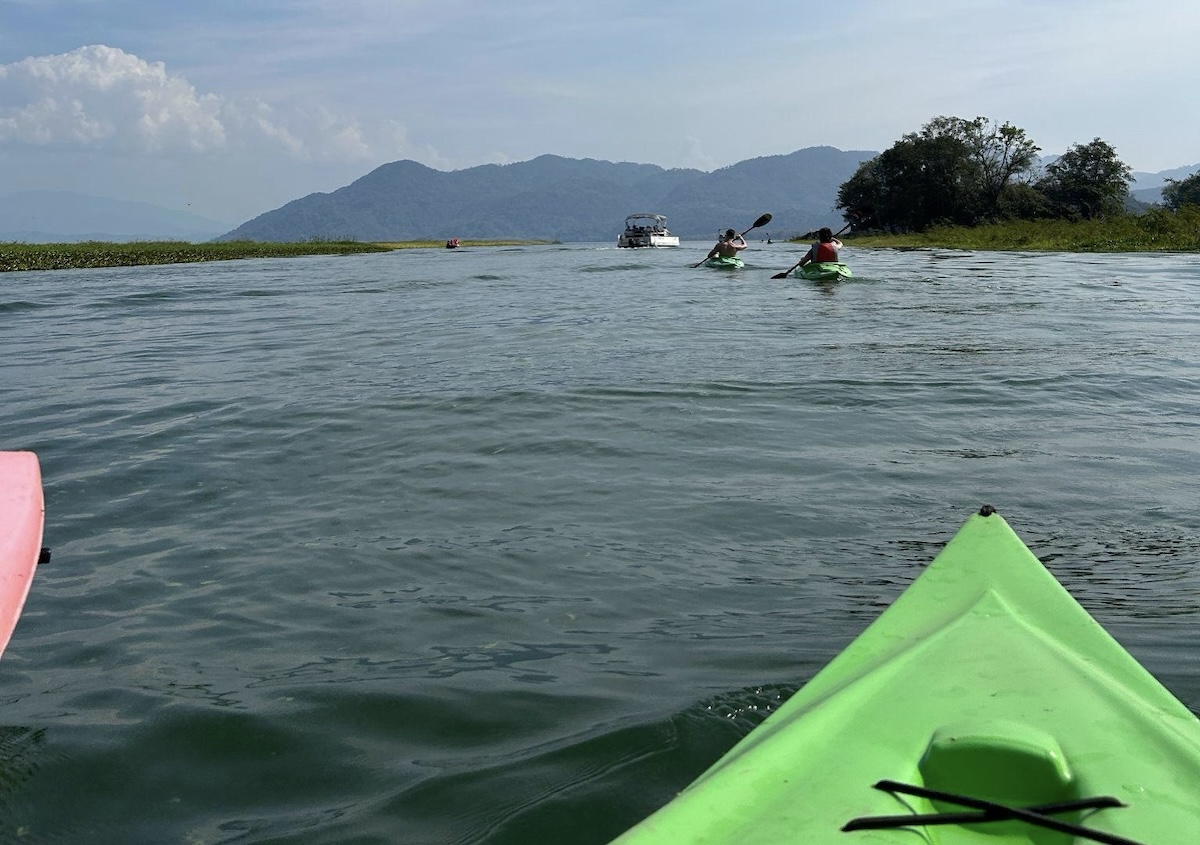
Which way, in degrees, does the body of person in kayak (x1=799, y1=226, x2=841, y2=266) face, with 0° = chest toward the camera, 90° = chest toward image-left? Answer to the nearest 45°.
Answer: approximately 180°

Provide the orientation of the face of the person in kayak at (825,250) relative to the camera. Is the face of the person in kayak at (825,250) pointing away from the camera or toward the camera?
away from the camera
